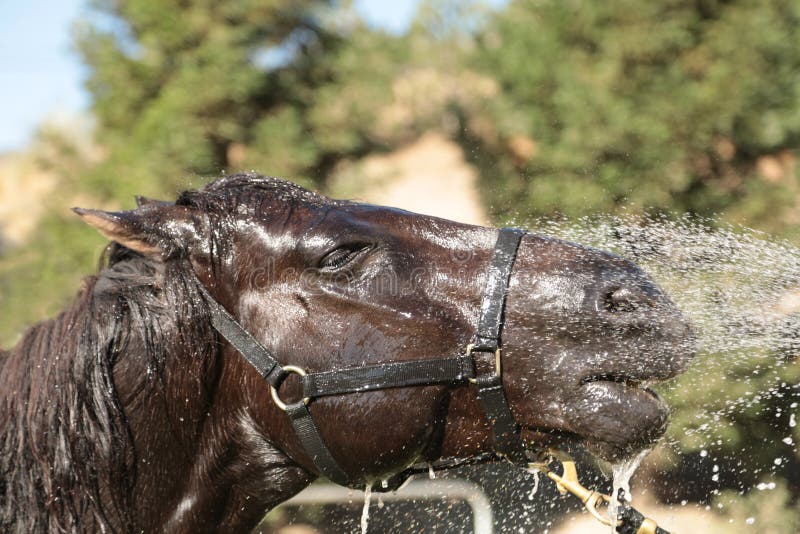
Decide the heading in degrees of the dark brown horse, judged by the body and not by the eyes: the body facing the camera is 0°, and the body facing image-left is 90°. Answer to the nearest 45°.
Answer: approximately 270°
